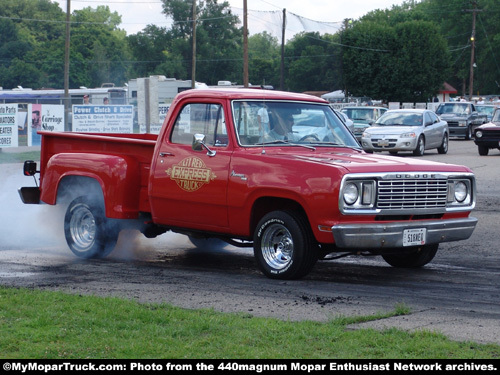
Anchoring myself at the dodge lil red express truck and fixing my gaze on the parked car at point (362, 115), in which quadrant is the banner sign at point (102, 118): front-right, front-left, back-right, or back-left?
front-left

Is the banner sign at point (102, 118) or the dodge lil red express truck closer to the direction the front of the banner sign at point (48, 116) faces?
the dodge lil red express truck

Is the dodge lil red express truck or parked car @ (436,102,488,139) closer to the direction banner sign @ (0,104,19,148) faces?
the dodge lil red express truck

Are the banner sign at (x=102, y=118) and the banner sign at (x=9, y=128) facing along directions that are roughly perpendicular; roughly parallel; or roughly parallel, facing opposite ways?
roughly parallel

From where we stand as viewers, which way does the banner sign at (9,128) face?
facing the viewer

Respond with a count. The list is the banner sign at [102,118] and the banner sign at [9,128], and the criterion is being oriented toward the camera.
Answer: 2

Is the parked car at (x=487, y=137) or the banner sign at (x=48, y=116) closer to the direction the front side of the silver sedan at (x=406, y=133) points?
the banner sign

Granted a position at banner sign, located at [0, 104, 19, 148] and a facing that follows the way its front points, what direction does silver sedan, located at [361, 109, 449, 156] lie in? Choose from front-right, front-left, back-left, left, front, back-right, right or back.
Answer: left

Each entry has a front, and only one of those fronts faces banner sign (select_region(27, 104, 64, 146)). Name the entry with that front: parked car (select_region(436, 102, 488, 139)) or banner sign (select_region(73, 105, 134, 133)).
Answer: the parked car

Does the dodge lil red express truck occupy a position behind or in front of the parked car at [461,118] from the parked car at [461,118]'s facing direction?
in front

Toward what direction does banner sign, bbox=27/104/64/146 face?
toward the camera

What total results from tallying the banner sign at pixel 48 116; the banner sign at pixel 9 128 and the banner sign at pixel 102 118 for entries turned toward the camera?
3

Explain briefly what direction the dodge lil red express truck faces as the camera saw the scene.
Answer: facing the viewer and to the right of the viewer

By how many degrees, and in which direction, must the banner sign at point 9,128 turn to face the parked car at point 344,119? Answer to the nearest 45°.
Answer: approximately 45° to its left

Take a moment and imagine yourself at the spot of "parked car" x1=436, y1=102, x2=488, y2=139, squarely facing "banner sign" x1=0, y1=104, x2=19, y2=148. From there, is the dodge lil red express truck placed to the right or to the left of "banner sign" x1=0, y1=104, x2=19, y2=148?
left

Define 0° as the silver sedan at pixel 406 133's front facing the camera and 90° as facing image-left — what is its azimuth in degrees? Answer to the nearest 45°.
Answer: approximately 45°

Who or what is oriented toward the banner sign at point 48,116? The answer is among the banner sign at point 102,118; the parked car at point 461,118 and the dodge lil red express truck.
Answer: the parked car
